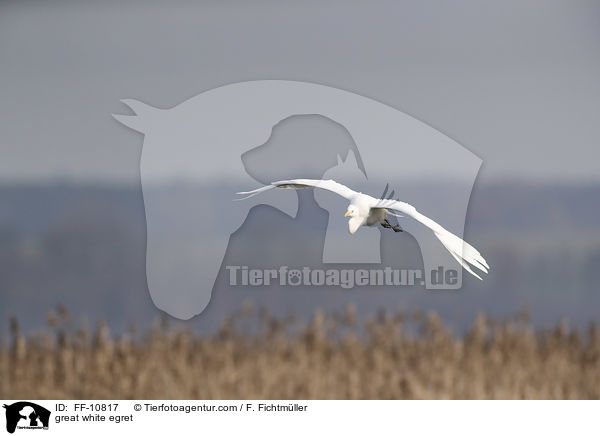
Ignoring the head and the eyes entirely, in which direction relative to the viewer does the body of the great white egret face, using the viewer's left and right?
facing the viewer and to the left of the viewer
